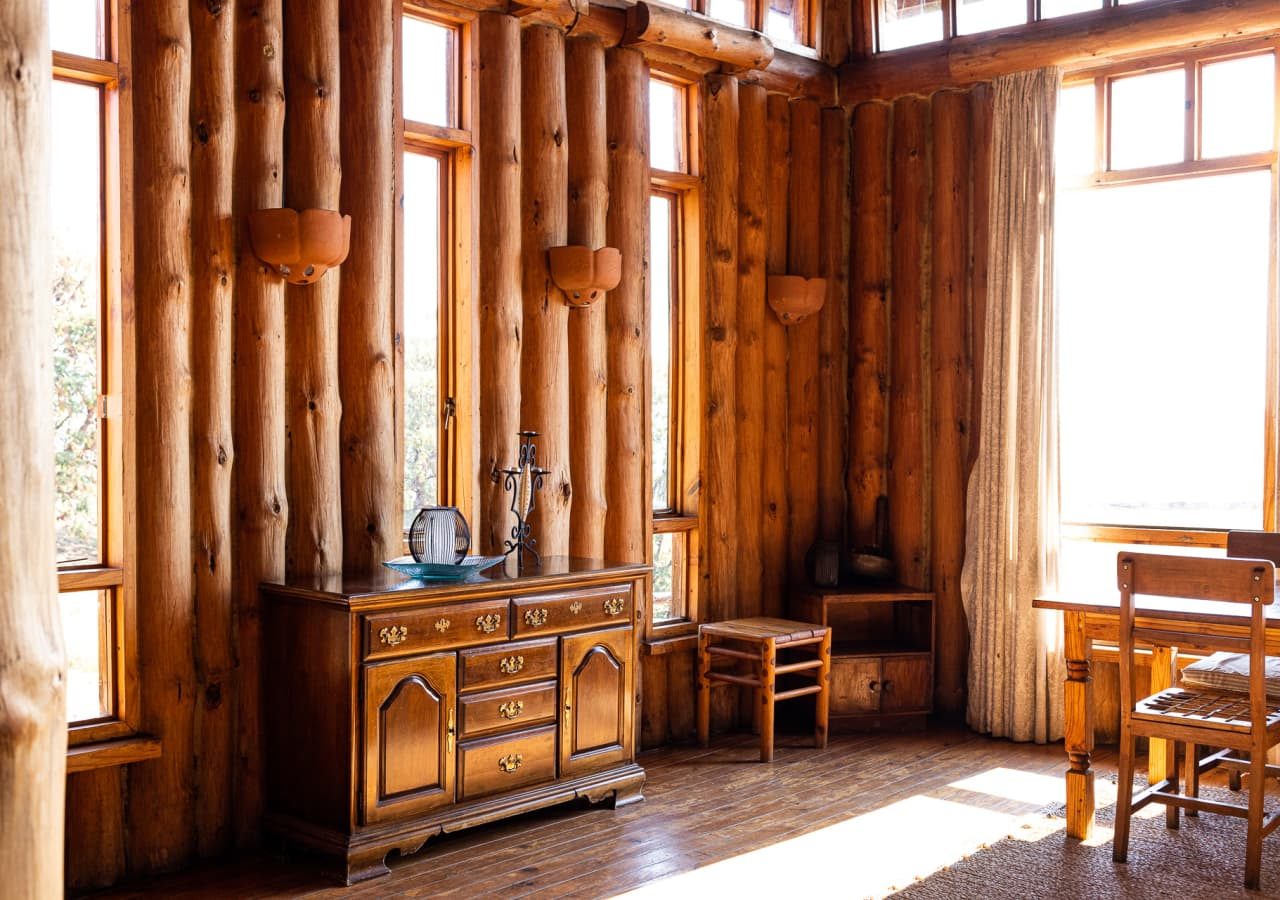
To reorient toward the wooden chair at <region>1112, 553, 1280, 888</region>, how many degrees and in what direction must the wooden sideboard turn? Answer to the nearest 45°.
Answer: approximately 45° to its left

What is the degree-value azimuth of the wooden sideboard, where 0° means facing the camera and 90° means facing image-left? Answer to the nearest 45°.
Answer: approximately 315°

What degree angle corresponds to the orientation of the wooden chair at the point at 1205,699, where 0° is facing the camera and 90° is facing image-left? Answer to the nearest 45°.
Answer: approximately 225°

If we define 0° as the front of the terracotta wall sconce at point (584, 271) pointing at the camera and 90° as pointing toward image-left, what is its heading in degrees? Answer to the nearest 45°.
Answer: approximately 315°

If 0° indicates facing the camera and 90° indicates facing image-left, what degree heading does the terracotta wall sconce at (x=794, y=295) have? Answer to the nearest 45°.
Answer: approximately 315°

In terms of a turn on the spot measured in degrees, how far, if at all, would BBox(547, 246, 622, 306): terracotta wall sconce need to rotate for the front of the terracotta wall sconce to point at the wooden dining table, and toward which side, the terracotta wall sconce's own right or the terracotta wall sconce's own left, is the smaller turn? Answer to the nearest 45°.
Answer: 0° — it already faces it

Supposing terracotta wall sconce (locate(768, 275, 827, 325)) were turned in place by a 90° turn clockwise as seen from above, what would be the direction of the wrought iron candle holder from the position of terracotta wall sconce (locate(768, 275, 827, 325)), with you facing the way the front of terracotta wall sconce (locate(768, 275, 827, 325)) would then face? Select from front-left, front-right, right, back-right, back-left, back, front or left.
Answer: front
